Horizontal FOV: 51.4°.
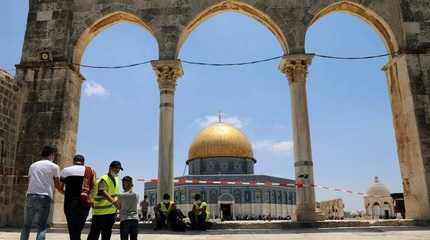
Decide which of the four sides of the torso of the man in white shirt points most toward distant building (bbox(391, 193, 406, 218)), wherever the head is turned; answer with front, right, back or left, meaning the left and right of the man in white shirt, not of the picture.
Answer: front

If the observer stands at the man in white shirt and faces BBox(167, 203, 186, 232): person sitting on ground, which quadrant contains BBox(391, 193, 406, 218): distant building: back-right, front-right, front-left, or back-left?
front-right

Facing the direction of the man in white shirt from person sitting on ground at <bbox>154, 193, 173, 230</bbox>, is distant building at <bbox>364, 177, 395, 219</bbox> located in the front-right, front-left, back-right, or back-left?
back-left

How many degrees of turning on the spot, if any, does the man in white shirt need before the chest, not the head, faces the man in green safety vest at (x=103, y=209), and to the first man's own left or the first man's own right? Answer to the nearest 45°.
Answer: approximately 45° to the first man's own right

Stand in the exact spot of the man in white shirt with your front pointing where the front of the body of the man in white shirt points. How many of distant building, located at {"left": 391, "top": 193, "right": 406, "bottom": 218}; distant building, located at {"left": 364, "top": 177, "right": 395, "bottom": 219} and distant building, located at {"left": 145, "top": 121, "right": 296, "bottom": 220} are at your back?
0

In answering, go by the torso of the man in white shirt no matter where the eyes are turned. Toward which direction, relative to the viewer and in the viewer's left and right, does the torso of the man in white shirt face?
facing away from the viewer and to the right of the viewer

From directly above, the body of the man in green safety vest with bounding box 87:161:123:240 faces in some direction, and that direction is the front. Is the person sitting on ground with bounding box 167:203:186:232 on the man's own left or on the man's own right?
on the man's own left

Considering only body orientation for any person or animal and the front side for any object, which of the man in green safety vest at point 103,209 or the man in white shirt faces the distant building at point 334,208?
the man in white shirt
